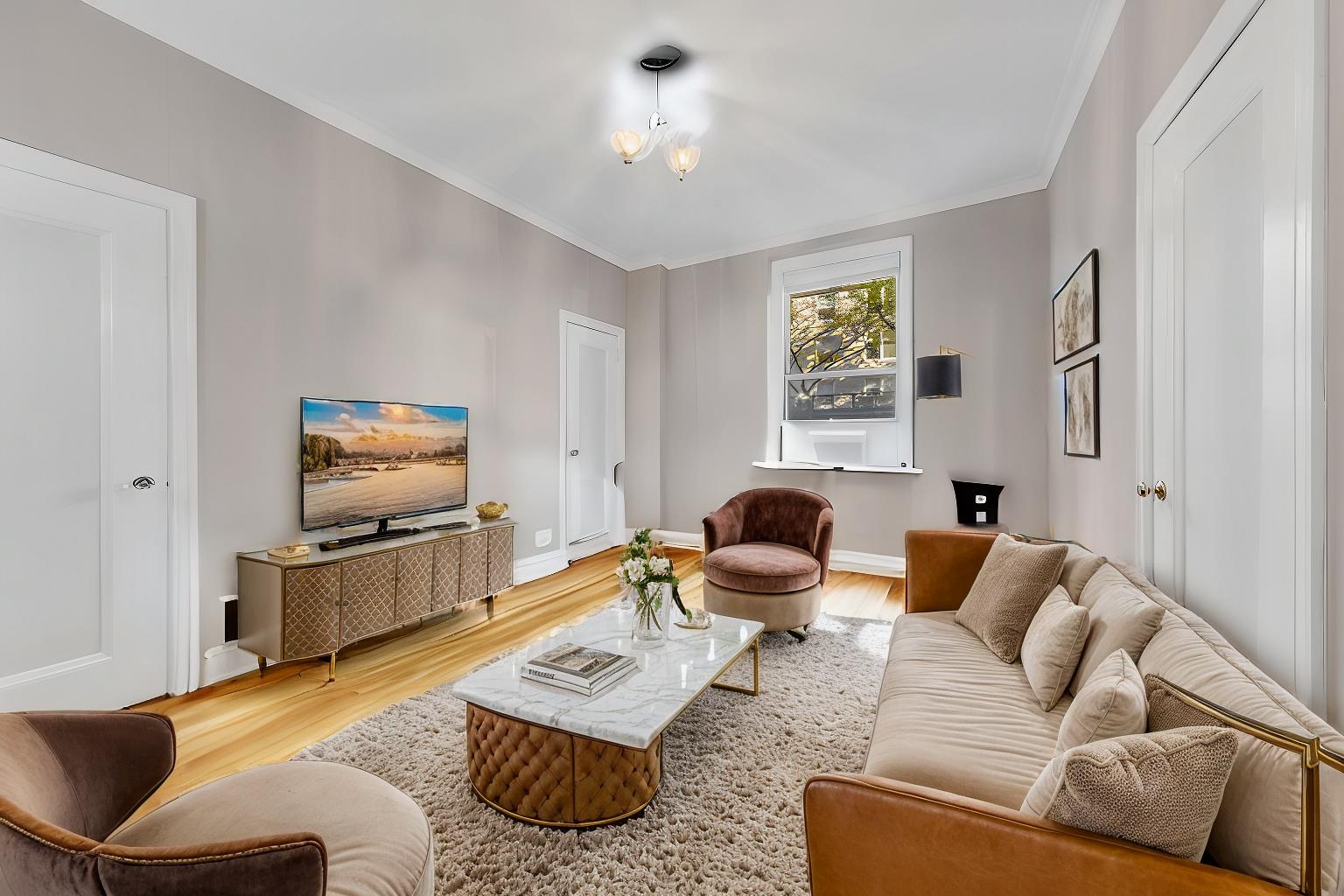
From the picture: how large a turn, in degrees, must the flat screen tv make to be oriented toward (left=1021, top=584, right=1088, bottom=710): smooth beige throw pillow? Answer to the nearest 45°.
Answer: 0° — it already faces it

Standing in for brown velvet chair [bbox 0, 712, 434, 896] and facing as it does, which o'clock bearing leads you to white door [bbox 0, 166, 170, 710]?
The white door is roughly at 10 o'clock from the brown velvet chair.

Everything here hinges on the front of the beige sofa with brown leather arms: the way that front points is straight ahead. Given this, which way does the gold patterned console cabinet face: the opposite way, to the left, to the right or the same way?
the opposite way

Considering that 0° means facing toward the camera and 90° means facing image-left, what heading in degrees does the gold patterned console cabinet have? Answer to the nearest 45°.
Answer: approximately 315°

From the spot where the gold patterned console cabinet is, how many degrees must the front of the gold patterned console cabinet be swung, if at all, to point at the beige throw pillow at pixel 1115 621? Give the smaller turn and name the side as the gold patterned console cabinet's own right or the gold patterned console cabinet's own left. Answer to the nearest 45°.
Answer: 0° — it already faces it

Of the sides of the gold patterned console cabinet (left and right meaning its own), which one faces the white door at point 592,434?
left

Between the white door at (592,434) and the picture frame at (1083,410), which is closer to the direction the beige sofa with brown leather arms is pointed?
the white door

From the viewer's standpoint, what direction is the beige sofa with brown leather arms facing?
to the viewer's left
